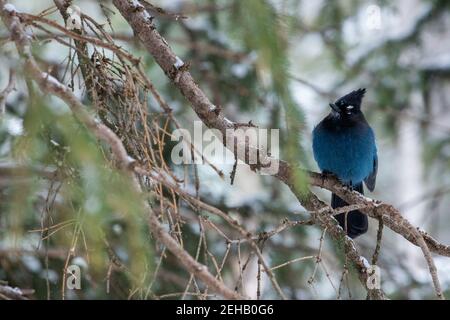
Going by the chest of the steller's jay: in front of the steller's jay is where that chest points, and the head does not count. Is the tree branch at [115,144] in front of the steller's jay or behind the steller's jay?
in front

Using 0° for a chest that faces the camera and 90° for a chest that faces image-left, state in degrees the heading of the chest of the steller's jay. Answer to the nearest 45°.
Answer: approximately 45°
